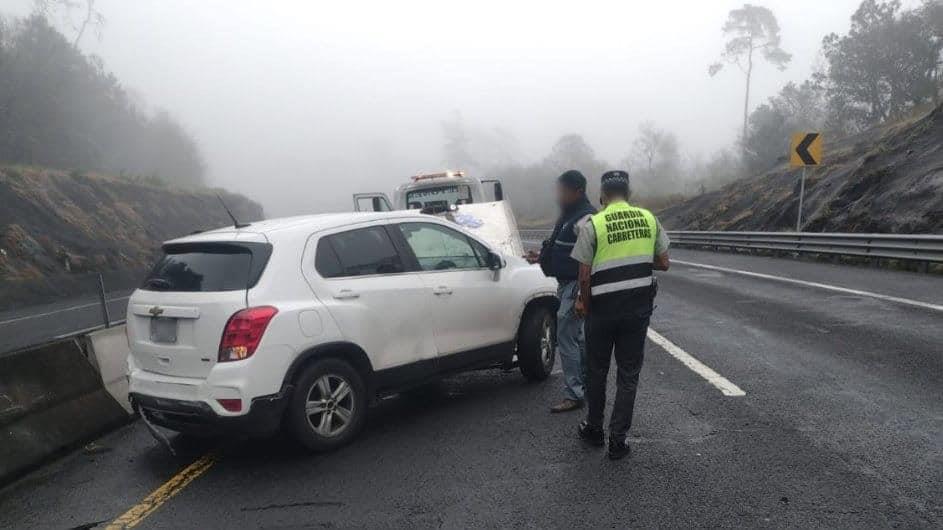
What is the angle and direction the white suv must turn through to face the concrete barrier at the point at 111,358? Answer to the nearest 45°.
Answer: approximately 90° to its left

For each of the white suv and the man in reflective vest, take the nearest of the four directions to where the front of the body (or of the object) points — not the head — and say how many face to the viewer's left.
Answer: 0

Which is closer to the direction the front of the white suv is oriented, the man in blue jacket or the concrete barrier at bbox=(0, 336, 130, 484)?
the man in blue jacket

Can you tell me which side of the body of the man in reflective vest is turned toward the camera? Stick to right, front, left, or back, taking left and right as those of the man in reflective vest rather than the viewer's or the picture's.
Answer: back

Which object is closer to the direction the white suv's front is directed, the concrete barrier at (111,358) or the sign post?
the sign post

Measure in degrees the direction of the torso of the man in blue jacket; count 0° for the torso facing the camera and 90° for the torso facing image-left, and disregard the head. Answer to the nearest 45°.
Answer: approximately 90°

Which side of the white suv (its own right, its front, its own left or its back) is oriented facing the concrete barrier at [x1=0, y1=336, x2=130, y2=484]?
back

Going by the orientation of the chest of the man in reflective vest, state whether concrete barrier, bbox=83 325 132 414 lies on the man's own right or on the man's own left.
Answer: on the man's own left

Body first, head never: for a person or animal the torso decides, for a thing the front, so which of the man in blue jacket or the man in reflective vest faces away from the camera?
the man in reflective vest

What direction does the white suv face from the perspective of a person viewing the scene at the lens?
facing away from the viewer and to the right of the viewer

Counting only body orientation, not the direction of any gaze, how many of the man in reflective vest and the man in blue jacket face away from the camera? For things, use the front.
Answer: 1

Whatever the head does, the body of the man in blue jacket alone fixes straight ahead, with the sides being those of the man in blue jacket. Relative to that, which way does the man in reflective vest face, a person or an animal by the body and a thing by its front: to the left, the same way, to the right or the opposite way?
to the right

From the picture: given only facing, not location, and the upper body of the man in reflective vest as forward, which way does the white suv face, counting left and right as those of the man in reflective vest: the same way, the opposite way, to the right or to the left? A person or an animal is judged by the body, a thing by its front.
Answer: the same way
